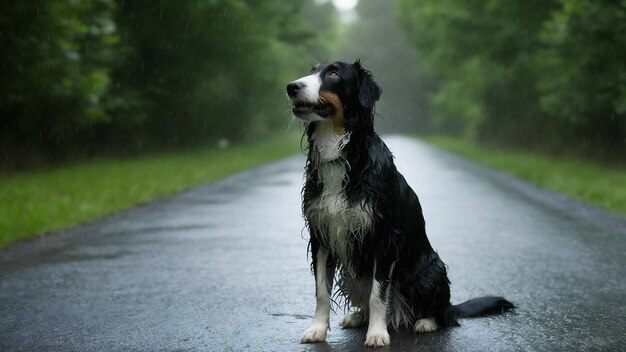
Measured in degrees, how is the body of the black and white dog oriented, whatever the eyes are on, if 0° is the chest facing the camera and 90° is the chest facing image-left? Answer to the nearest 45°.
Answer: approximately 45°
